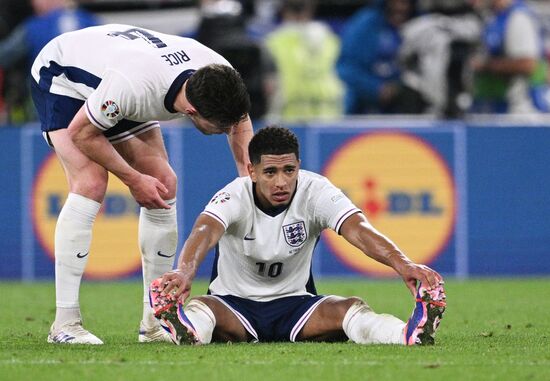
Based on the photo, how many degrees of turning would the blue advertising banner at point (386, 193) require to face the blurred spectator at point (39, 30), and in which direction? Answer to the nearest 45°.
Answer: approximately 90° to its right

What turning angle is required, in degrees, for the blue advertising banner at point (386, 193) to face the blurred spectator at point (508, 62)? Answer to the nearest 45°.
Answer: approximately 135° to its left
